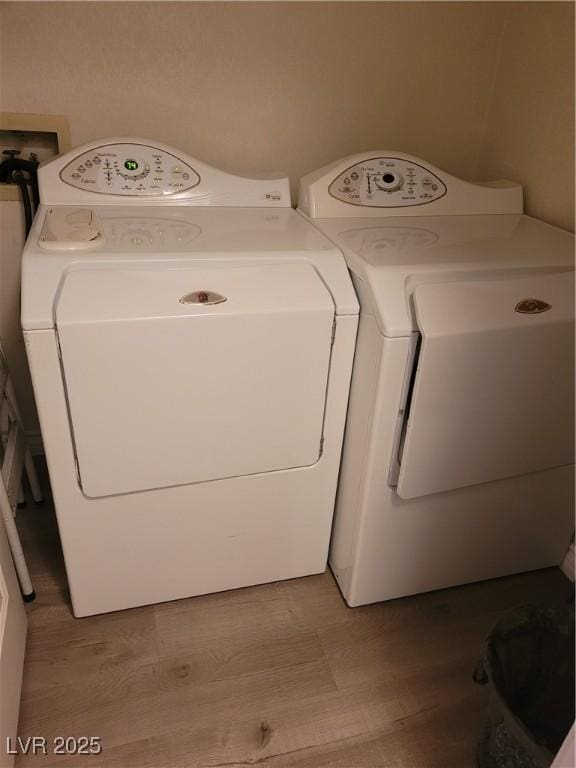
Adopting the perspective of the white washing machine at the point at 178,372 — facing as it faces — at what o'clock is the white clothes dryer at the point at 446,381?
the white clothes dryer at the point at 446,381 is roughly at 9 o'clock from the white washing machine at the point at 178,372.

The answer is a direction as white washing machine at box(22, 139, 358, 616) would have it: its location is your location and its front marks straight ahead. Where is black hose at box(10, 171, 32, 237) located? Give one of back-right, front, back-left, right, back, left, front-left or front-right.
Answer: back-right

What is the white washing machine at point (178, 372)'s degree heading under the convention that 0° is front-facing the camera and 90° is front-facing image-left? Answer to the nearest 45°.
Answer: approximately 0°

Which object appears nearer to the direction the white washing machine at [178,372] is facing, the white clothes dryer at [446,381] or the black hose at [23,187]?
the white clothes dryer

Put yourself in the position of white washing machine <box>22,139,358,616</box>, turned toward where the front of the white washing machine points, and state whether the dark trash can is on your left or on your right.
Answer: on your left

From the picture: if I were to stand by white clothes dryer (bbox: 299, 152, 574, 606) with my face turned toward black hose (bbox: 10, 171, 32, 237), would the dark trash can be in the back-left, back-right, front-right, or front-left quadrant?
back-left
